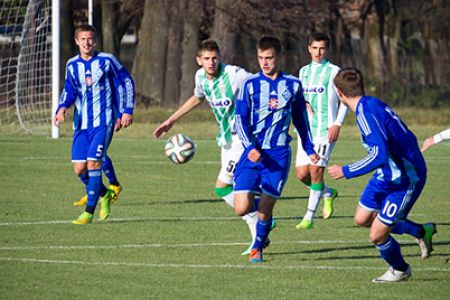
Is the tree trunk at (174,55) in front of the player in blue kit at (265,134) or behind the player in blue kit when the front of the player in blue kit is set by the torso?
behind

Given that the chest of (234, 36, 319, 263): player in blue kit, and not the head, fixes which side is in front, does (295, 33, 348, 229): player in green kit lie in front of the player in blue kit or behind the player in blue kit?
behind

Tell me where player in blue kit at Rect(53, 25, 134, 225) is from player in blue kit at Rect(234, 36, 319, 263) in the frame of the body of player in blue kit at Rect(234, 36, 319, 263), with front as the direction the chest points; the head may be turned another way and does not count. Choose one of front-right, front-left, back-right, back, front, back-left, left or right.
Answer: back-right

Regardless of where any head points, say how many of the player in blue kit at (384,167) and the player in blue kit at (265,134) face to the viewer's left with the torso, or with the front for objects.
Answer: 1

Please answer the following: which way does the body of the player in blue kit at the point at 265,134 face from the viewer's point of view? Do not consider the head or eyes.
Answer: toward the camera

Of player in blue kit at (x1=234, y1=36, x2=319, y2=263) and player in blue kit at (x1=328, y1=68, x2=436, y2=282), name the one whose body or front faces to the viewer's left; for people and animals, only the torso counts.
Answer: player in blue kit at (x1=328, y1=68, x2=436, y2=282)

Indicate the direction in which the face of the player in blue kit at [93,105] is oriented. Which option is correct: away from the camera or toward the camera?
toward the camera

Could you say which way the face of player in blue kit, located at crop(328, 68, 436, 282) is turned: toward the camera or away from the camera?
away from the camera

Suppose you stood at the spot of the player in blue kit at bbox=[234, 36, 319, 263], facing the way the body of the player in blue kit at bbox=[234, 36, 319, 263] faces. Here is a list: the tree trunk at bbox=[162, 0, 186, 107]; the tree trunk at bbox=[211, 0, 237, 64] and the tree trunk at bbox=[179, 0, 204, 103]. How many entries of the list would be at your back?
3

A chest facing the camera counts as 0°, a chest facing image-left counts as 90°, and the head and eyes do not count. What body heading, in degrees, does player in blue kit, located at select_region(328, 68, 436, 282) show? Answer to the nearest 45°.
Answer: approximately 90°

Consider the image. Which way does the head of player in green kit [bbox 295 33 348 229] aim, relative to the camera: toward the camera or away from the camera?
toward the camera

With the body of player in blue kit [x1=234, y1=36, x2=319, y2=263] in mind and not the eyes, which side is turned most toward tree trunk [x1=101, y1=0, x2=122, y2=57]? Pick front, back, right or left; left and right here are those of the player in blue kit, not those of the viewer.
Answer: back

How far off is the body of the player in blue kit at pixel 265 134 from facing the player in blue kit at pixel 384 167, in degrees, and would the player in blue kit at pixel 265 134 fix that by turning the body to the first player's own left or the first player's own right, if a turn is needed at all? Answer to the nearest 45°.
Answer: approximately 45° to the first player's own left
